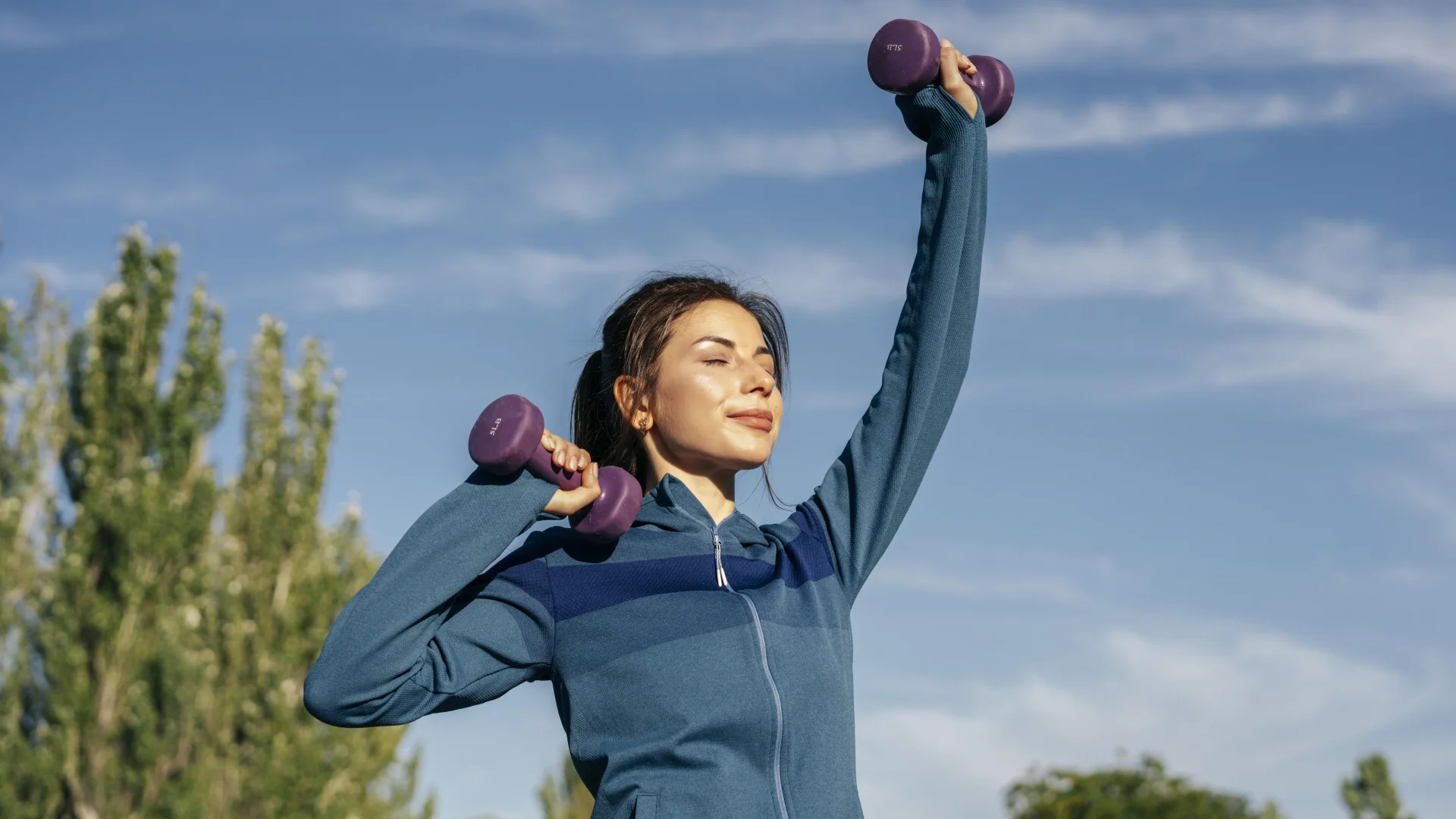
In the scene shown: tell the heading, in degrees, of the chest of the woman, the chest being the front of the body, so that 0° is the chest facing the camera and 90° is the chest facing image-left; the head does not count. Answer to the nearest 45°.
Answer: approximately 315°

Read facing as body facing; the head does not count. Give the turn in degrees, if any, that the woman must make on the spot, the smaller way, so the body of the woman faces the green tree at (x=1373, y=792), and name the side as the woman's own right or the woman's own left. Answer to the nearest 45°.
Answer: approximately 90° to the woman's own left

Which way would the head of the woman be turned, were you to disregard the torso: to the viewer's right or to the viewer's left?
to the viewer's right

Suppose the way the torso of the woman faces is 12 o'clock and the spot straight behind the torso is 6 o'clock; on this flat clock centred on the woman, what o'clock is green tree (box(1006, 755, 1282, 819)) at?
The green tree is roughly at 8 o'clock from the woman.
